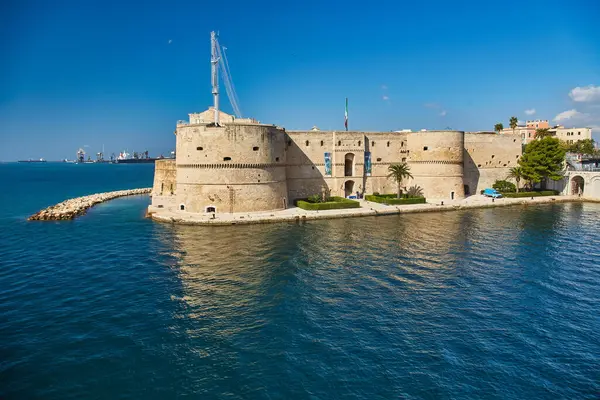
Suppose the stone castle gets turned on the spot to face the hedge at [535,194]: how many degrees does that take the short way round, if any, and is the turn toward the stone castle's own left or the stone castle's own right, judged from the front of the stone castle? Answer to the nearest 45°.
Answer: approximately 90° to the stone castle's own left

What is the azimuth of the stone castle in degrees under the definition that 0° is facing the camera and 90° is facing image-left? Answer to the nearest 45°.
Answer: approximately 0°

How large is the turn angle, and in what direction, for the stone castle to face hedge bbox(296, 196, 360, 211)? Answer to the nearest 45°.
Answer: approximately 45° to its left

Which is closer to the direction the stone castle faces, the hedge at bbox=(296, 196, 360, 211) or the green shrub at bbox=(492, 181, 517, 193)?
the hedge

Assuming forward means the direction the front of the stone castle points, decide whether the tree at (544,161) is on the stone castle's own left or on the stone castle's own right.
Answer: on the stone castle's own left

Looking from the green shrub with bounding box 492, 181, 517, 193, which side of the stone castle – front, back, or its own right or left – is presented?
left
